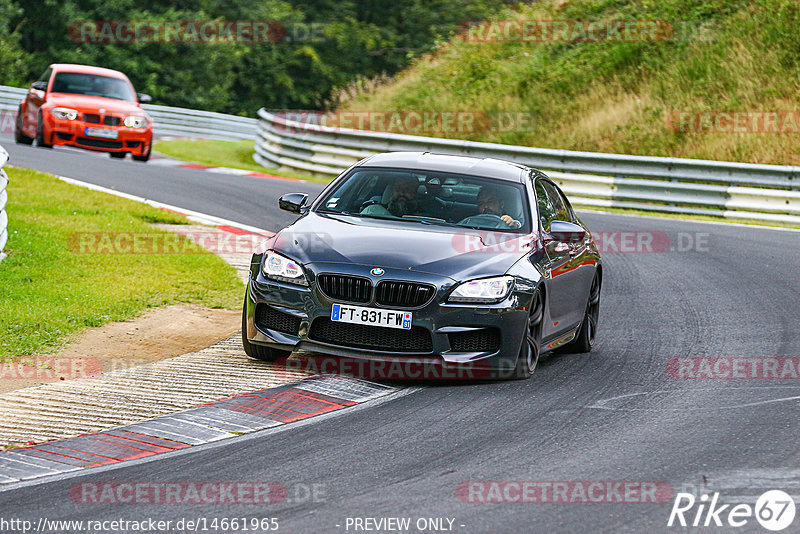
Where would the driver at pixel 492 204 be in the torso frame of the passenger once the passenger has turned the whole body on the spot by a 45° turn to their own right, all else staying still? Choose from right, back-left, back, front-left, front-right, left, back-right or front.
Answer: back-left

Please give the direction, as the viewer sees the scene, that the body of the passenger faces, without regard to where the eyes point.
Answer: toward the camera

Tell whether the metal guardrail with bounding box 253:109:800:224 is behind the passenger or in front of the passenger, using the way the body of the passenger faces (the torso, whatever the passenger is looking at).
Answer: behind

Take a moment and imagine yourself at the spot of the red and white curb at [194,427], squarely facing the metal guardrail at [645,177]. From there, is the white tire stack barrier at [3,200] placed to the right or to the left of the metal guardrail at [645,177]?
left

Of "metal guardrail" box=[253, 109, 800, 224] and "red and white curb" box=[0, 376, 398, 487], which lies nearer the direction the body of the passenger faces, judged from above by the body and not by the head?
the red and white curb

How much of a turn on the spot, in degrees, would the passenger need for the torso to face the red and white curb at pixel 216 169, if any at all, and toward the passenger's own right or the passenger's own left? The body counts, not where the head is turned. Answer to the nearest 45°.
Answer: approximately 180°

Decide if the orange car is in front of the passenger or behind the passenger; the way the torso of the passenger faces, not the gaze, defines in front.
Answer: behind

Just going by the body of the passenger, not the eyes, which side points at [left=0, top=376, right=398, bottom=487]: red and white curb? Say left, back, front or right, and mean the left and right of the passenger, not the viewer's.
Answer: front

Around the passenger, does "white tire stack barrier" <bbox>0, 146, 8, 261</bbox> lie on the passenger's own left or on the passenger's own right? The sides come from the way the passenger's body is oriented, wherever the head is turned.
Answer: on the passenger's own right

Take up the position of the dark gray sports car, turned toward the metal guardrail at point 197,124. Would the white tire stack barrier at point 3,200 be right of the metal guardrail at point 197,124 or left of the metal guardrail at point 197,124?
left

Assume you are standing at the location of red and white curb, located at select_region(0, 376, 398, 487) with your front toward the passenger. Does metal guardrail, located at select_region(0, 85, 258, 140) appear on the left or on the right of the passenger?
left
